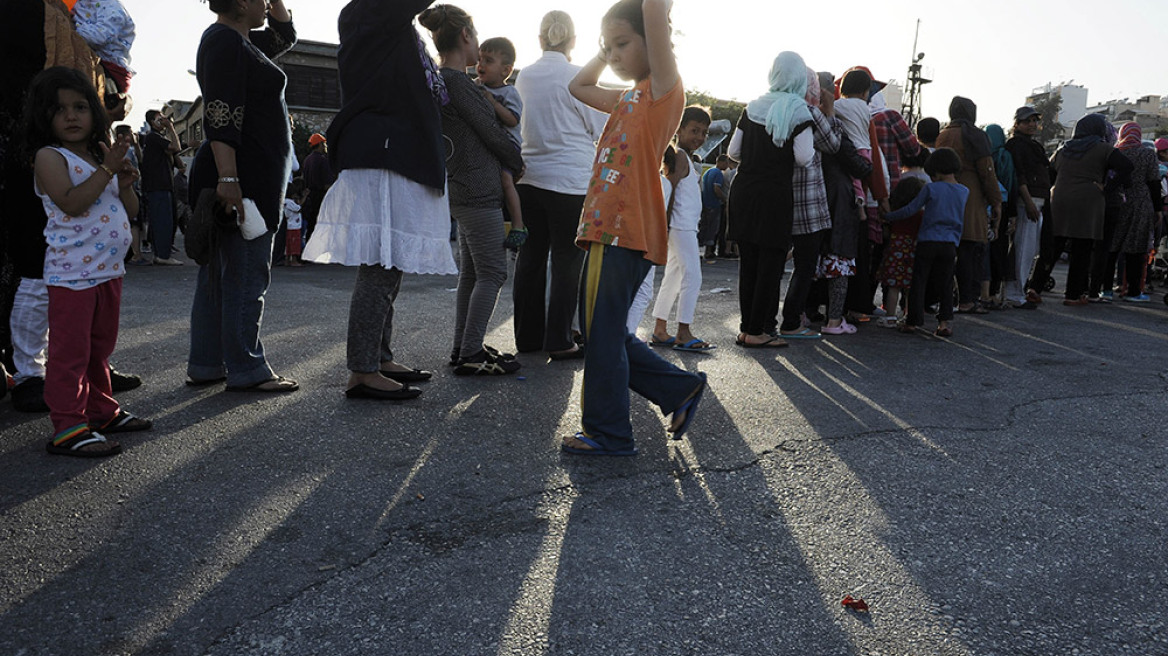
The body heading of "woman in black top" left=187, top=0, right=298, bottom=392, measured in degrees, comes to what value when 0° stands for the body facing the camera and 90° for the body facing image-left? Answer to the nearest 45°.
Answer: approximately 270°

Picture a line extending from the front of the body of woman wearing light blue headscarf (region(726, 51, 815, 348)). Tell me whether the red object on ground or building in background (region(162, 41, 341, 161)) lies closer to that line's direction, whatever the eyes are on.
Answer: the building in background

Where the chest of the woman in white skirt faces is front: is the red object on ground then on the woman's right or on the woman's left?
on the woman's right

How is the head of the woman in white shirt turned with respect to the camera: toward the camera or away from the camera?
away from the camera
